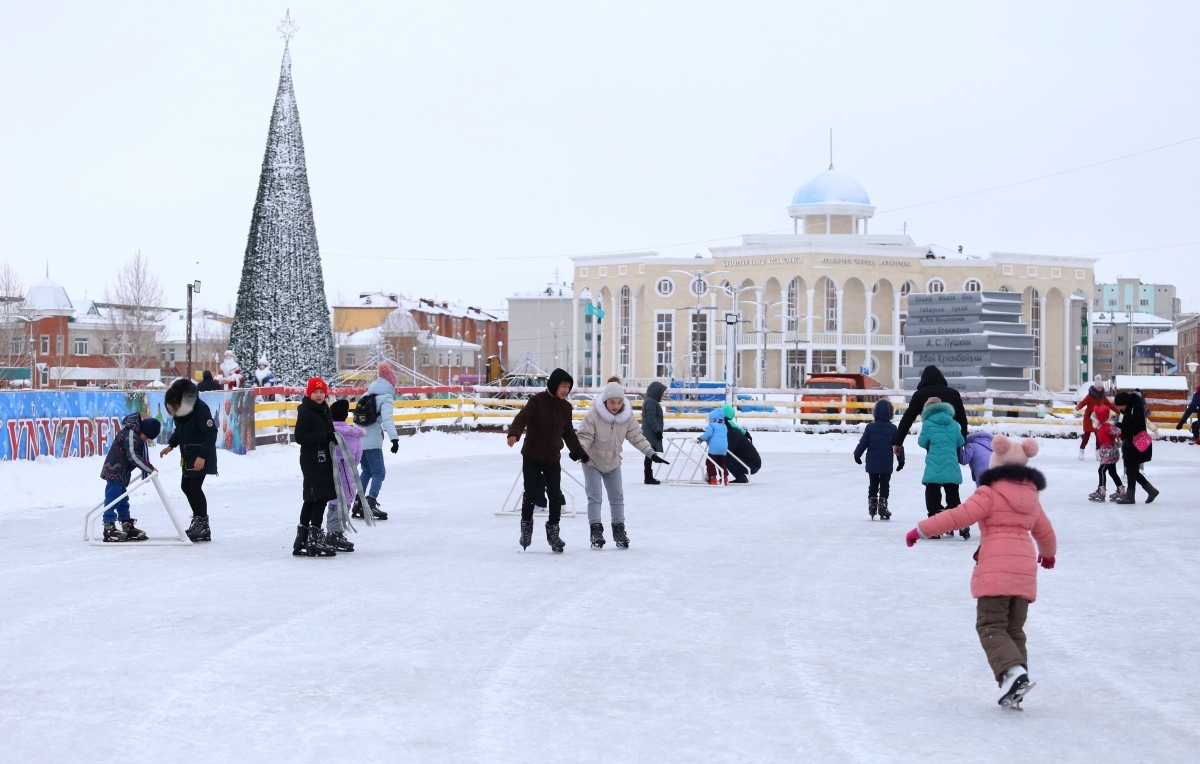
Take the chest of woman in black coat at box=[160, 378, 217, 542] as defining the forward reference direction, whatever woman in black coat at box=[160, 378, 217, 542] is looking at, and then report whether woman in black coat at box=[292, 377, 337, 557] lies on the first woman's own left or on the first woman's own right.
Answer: on the first woman's own left

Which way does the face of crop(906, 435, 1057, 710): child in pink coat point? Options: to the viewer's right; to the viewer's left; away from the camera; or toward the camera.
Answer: away from the camera

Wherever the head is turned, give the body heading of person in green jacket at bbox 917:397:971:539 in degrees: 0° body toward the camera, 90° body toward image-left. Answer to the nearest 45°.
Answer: approximately 180°

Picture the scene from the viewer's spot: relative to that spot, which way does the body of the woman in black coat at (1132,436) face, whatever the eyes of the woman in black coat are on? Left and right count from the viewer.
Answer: facing to the left of the viewer

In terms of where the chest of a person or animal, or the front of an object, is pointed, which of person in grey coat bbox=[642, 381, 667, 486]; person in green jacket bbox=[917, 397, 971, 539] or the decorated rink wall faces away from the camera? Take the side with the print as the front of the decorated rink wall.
the person in green jacket

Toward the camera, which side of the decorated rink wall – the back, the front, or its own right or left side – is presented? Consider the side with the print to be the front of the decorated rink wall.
front

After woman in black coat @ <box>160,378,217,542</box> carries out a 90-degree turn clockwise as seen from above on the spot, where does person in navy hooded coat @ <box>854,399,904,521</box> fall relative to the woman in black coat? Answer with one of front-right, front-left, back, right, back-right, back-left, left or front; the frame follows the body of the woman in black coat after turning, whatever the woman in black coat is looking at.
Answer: back-right
